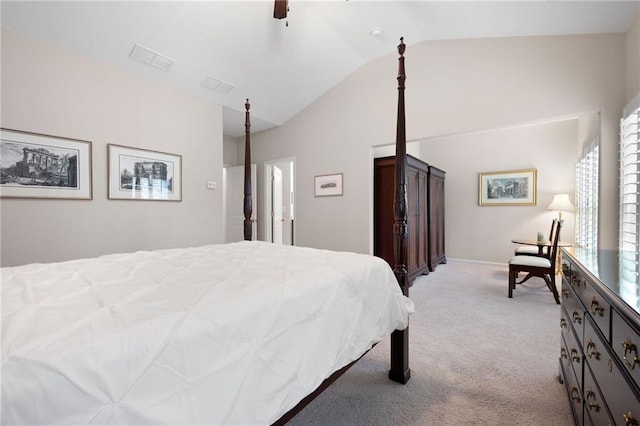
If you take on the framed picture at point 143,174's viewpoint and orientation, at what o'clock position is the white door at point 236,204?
The white door is roughly at 9 o'clock from the framed picture.

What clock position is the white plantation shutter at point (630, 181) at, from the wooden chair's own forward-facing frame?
The white plantation shutter is roughly at 8 o'clock from the wooden chair.

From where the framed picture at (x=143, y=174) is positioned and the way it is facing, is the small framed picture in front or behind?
in front

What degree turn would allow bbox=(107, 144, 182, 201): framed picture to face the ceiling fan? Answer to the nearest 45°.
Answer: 0° — it already faces it

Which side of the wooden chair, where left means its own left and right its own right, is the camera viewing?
left

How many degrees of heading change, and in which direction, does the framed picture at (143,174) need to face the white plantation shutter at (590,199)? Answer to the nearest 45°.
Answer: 0° — it already faces it

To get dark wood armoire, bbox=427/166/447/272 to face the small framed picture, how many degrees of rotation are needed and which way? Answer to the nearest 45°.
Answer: approximately 135° to its right
